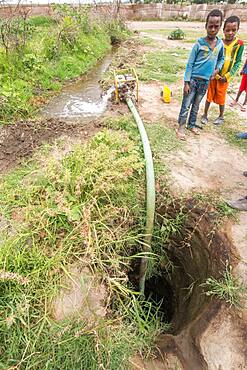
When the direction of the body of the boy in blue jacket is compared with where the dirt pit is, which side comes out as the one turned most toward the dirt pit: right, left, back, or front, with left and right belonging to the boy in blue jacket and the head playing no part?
front

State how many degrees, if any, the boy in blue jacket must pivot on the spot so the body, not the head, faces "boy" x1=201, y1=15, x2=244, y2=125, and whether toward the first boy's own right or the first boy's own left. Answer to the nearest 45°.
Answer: approximately 135° to the first boy's own left

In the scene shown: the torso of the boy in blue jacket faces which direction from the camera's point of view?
toward the camera

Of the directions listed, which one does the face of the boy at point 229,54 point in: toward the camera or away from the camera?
toward the camera

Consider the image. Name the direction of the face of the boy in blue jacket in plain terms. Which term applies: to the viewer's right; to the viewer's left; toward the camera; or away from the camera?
toward the camera
